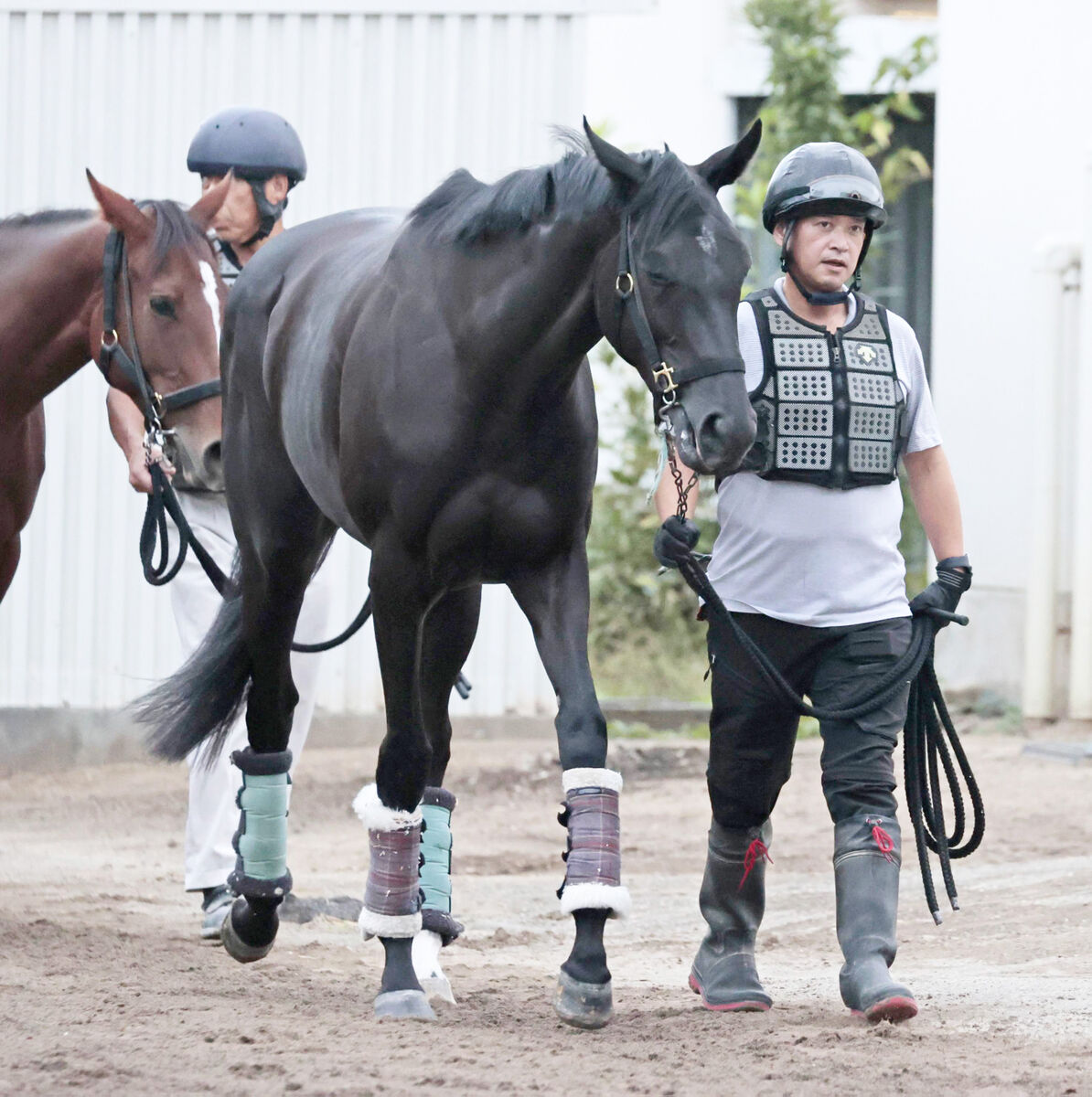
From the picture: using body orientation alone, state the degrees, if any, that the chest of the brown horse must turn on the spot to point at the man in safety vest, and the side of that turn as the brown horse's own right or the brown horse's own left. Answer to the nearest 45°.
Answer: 0° — it already faces them

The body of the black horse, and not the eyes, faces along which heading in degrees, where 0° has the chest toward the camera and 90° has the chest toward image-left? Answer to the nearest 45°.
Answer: approximately 315°

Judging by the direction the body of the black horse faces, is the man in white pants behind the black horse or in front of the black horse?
behind

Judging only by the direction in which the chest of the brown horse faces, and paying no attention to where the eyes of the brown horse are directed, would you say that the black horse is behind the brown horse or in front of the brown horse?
in front

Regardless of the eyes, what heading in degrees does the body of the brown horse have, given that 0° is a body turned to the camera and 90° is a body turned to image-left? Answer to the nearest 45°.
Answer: approximately 315°
